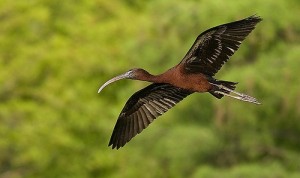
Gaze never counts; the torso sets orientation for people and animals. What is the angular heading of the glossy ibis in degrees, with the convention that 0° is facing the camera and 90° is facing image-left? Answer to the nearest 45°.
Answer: approximately 90°
